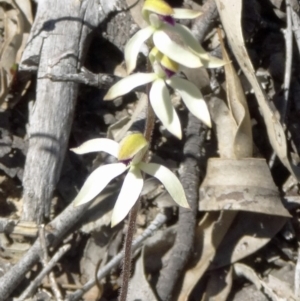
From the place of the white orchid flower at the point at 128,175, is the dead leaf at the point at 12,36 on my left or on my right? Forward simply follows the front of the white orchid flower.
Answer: on my right

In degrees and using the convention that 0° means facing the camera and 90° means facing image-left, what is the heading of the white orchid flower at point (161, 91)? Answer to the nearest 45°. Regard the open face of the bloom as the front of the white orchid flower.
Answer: approximately 315°

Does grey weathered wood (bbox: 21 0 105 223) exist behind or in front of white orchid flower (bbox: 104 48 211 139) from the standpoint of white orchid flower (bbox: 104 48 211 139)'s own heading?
behind

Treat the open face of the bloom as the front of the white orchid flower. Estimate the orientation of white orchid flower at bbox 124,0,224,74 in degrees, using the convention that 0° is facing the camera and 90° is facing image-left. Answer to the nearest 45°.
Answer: approximately 315°

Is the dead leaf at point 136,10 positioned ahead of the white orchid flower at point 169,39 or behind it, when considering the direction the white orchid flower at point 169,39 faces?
behind

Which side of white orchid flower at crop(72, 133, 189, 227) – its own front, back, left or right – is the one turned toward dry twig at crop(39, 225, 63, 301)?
right
